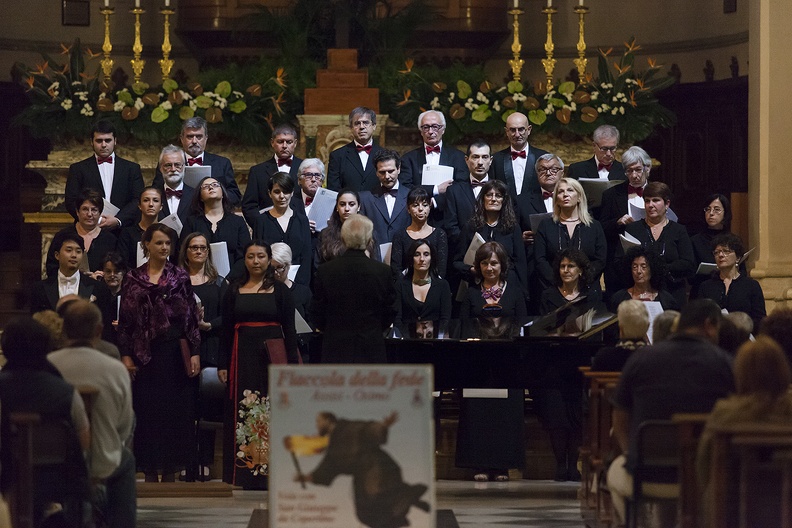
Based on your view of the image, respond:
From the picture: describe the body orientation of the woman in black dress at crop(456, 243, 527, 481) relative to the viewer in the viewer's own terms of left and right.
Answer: facing the viewer

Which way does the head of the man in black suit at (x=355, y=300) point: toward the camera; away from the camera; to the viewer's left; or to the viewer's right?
away from the camera

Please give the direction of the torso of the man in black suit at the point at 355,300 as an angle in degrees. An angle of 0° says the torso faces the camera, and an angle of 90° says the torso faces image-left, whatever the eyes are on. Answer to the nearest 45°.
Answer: approximately 180°

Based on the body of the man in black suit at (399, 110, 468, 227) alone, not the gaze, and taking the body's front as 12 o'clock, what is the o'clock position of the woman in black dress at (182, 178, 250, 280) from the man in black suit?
The woman in black dress is roughly at 2 o'clock from the man in black suit.

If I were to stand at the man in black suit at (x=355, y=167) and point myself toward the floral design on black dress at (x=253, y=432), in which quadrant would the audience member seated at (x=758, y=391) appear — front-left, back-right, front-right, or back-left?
front-left

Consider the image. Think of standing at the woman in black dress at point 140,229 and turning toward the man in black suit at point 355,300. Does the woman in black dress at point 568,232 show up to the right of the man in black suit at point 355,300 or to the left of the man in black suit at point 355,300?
left

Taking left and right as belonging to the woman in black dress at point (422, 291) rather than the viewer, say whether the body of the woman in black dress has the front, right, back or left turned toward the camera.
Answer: front

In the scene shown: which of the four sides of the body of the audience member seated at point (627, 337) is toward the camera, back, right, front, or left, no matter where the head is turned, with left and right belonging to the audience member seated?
back

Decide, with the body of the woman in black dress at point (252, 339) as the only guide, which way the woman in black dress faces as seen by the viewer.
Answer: toward the camera

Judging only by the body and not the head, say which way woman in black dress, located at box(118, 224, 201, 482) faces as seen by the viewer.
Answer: toward the camera

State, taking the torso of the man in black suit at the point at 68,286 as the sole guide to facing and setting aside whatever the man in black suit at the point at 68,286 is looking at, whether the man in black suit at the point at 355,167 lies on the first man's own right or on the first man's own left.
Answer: on the first man's own left

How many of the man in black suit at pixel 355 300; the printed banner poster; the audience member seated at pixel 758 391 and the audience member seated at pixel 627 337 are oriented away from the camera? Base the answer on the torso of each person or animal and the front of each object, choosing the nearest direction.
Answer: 3

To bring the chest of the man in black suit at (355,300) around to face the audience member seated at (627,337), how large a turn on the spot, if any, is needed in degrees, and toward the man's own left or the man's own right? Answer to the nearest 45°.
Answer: approximately 135° to the man's own right
